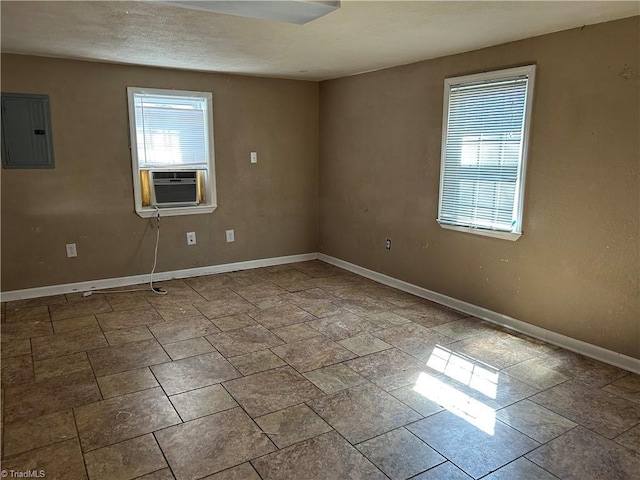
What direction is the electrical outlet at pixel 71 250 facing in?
toward the camera

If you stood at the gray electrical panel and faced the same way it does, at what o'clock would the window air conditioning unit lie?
The window air conditioning unit is roughly at 9 o'clock from the gray electrical panel.

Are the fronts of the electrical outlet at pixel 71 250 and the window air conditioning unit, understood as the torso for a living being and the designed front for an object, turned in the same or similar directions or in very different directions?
same or similar directions

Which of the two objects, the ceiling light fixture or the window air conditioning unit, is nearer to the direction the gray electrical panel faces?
the ceiling light fixture

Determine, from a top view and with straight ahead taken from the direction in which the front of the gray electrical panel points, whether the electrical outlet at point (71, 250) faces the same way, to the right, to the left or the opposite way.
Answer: the same way

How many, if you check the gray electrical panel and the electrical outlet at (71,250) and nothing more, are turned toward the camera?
2

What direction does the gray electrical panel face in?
toward the camera

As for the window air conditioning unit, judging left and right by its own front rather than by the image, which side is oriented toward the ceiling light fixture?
front

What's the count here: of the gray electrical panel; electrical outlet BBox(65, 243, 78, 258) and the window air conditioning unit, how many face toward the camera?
3

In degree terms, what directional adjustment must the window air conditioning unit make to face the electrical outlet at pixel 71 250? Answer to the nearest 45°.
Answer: approximately 90° to its right

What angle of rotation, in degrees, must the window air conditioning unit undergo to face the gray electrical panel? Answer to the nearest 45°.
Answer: approximately 90° to its right

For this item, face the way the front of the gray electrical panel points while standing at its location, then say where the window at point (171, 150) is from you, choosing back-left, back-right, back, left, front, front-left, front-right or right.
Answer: left

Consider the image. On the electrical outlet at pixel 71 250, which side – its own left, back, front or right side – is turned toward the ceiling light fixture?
front
